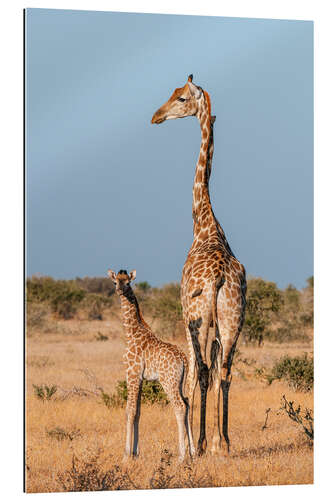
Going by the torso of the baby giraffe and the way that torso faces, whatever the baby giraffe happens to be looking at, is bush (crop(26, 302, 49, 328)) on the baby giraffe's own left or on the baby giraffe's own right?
on the baby giraffe's own right

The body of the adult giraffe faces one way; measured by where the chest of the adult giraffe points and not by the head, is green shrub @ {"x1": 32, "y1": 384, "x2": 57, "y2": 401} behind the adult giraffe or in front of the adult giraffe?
in front

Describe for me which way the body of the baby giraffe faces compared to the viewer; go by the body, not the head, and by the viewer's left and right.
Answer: facing to the left of the viewer

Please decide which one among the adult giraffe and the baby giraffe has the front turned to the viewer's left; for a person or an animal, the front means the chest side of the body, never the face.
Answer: the baby giraffe
